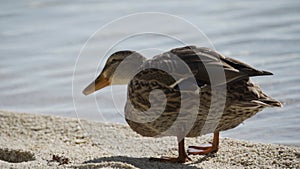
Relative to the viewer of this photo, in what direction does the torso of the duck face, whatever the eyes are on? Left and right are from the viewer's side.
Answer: facing to the left of the viewer
